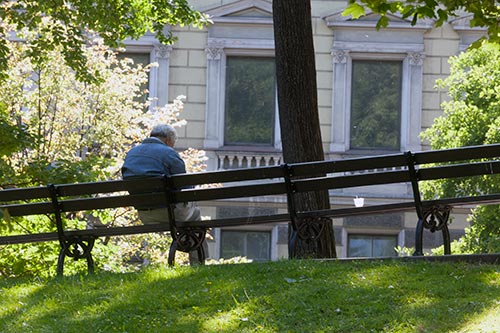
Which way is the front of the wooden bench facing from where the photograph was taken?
facing away from the viewer and to the right of the viewer
